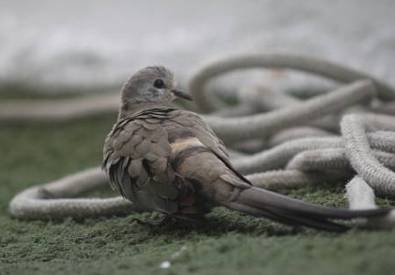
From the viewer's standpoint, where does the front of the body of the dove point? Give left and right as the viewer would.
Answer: facing away from the viewer and to the left of the viewer
